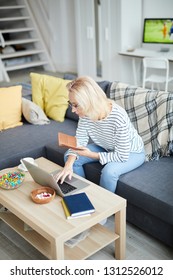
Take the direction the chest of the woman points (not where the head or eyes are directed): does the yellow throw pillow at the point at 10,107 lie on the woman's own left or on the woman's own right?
on the woman's own right

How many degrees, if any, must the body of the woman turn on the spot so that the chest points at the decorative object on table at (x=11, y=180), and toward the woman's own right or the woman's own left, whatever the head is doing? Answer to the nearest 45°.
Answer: approximately 45° to the woman's own right

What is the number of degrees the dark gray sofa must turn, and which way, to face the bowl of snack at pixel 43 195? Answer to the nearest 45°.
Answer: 0° — it already faces it

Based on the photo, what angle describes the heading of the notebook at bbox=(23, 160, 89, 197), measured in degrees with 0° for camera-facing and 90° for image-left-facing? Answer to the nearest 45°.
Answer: approximately 225°

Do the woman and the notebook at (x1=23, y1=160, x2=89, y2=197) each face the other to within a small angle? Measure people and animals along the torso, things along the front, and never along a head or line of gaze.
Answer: yes

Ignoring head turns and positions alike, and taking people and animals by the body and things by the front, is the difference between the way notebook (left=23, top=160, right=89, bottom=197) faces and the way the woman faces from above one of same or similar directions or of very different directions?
very different directions

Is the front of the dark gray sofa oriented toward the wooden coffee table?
yes

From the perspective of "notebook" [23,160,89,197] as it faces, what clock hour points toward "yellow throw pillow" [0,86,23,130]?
The yellow throw pillow is roughly at 10 o'clock from the notebook.

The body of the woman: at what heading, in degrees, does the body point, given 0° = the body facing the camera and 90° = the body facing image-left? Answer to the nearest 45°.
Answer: approximately 45°

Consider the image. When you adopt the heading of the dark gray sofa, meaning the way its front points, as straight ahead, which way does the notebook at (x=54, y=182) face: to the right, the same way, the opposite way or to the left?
the opposite way
